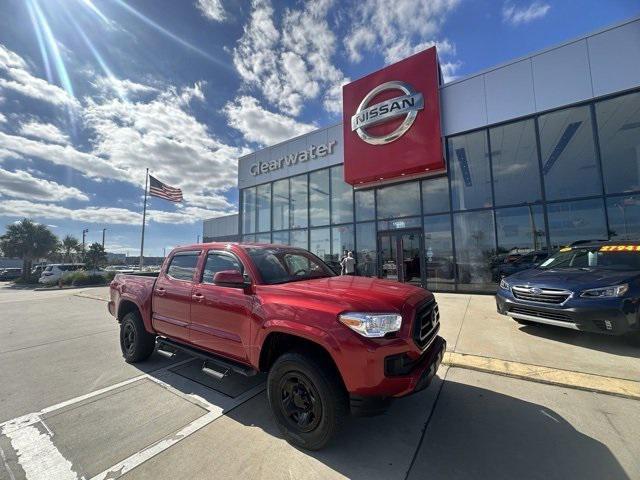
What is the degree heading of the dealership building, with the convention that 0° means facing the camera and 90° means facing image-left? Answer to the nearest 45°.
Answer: approximately 45°

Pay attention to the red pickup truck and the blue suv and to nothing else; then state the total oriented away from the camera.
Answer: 0

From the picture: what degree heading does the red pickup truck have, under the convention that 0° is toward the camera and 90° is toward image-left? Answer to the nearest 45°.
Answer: approximately 315°

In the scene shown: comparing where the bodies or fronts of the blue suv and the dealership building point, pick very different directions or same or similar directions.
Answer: same or similar directions

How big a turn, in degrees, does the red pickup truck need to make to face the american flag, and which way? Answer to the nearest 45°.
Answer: approximately 180°

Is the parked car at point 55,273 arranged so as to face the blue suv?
no

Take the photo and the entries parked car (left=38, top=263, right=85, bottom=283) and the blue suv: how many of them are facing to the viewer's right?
0

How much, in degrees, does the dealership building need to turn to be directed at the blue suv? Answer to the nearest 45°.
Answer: approximately 45° to its left

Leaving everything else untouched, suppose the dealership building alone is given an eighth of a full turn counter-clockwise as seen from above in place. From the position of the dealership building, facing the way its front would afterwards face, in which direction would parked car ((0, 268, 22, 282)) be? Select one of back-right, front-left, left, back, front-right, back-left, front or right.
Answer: right

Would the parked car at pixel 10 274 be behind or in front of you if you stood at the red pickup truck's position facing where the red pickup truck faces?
behind
